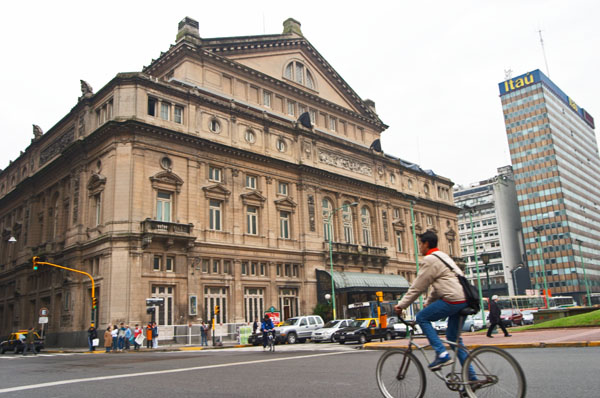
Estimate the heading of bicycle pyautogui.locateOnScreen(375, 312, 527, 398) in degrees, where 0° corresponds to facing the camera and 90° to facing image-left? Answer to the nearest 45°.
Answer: approximately 90°

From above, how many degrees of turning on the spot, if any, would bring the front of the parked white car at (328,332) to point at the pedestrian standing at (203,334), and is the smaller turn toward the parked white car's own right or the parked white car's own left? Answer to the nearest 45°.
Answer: approximately 45° to the parked white car's own right

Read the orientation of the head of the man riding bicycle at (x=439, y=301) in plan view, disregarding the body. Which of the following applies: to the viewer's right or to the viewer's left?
to the viewer's left

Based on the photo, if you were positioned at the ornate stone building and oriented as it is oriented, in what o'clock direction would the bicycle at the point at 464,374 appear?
The bicycle is roughly at 1 o'clock from the ornate stone building.

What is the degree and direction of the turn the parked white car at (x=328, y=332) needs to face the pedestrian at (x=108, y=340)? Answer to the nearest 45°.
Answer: approximately 45° to its right

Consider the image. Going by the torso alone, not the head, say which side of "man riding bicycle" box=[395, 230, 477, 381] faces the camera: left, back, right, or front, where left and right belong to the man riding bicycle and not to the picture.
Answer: left

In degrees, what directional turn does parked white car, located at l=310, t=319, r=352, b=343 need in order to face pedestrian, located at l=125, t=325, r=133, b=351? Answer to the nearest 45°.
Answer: approximately 45° to its right

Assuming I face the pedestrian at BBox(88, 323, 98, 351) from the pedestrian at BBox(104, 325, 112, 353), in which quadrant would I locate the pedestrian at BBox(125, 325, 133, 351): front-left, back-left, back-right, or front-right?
back-right

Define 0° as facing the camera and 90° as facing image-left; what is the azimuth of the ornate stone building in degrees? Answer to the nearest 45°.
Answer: approximately 315°
